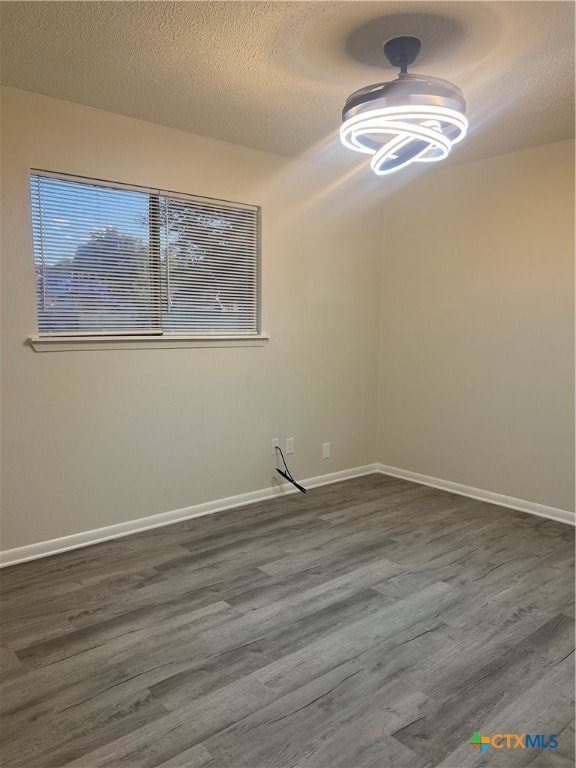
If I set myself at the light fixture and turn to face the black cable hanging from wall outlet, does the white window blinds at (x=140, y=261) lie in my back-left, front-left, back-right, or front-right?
front-left

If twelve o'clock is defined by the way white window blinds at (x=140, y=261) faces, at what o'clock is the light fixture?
The light fixture is roughly at 12 o'clock from the white window blinds.

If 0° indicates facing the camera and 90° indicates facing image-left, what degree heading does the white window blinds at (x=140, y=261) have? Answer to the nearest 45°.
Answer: approximately 315°
